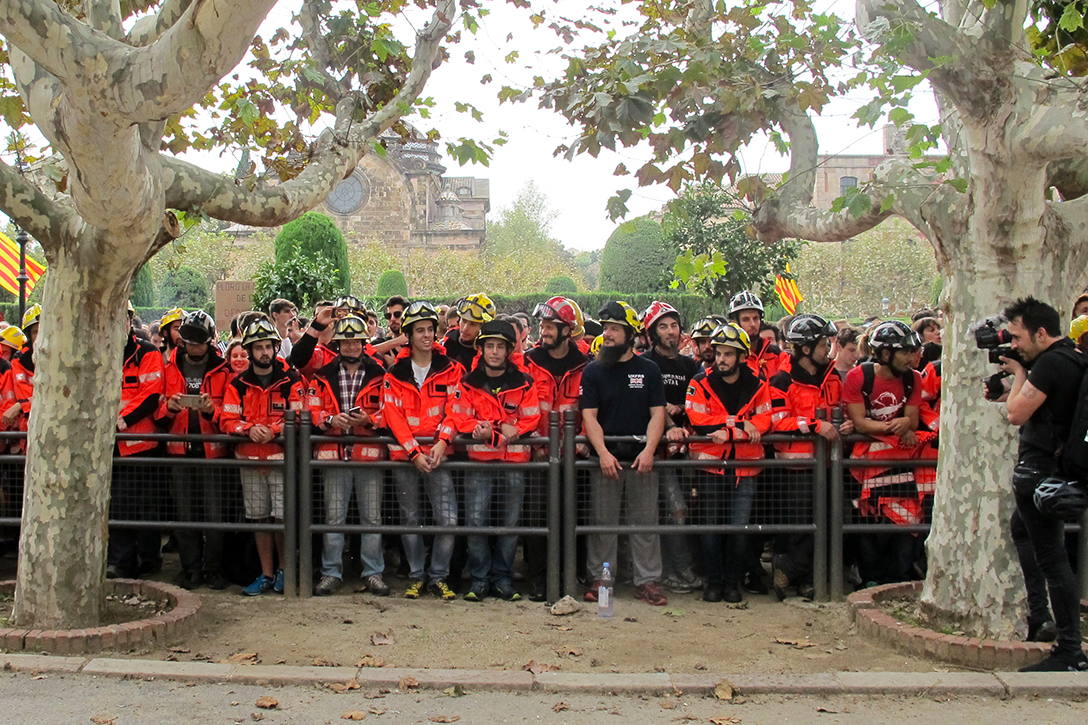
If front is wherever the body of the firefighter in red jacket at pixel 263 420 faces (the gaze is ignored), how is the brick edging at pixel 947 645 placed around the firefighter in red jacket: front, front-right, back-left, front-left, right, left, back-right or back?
front-left

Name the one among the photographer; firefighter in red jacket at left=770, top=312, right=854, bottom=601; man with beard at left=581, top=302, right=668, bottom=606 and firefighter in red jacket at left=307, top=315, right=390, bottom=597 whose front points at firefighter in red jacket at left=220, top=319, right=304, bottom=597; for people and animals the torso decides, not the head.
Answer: the photographer

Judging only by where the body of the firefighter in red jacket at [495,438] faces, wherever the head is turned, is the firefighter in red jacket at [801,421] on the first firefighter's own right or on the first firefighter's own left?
on the first firefighter's own left

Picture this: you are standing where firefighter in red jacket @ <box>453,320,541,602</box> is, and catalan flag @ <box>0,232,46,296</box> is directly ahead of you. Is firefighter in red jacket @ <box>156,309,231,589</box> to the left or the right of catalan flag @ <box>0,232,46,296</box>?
left

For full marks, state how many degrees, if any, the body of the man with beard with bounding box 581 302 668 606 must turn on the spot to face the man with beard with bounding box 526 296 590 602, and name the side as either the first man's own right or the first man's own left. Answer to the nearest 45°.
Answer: approximately 135° to the first man's own right

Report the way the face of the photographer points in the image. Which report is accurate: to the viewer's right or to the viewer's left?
to the viewer's left

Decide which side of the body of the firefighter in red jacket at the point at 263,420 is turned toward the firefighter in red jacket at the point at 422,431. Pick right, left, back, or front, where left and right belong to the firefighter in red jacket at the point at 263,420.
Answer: left

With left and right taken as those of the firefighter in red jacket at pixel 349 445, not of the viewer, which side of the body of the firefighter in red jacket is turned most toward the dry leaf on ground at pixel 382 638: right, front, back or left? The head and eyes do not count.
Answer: front

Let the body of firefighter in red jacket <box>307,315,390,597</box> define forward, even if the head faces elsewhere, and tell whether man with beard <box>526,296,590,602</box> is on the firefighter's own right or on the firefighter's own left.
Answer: on the firefighter's own left

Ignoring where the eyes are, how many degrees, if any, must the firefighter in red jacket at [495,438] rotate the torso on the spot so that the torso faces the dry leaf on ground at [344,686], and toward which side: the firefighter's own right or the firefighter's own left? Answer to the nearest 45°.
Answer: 0° — they already face it

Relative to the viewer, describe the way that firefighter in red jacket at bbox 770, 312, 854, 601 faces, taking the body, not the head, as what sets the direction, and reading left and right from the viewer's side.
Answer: facing the viewer and to the right of the viewer

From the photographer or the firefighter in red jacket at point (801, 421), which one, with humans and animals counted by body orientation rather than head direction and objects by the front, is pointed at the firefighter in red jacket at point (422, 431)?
the photographer

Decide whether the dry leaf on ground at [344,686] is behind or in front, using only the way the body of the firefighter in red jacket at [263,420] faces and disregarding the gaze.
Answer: in front
